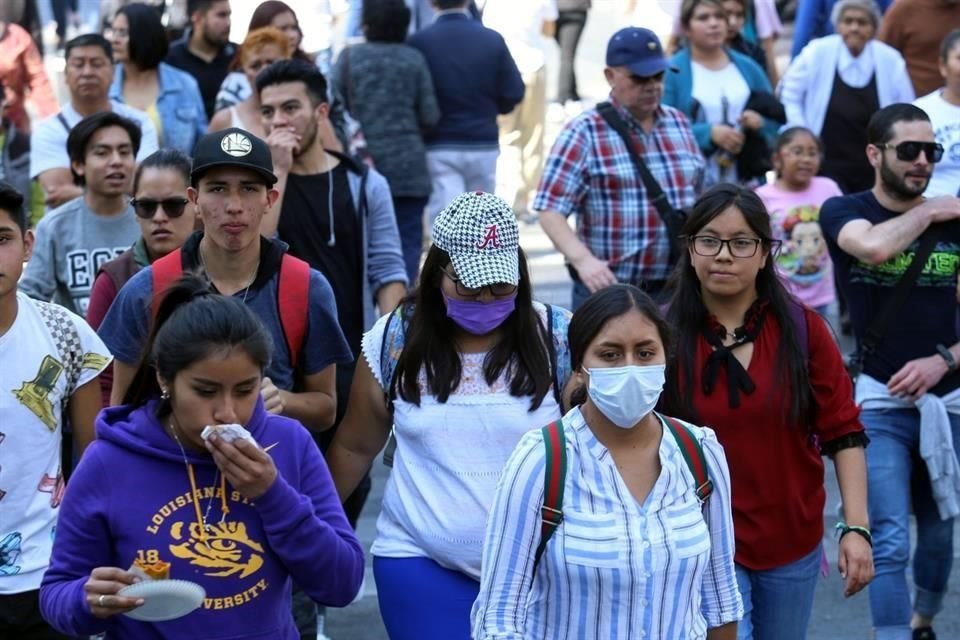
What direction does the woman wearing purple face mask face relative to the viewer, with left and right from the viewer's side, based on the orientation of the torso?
facing the viewer

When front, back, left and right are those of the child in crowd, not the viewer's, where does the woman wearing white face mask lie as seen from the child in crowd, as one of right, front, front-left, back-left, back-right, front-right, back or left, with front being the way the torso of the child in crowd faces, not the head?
front

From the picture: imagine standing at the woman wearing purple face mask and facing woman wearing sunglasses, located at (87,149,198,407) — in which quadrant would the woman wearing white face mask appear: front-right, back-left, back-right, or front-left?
back-left

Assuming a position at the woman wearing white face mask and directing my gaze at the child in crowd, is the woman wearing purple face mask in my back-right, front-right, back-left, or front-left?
front-left

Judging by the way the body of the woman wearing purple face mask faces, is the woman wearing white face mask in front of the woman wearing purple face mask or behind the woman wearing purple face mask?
in front

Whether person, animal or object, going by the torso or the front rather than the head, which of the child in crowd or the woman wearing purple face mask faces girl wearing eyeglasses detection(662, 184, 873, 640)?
the child in crowd

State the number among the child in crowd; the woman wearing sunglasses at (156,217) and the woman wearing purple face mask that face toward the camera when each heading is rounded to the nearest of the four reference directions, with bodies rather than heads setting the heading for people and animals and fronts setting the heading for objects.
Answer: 3

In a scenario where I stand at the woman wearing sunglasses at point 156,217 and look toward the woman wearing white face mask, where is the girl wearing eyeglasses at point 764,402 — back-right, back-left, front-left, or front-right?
front-left

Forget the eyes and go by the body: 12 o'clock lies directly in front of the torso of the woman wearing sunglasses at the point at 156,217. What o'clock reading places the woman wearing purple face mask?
The woman wearing purple face mask is roughly at 11 o'clock from the woman wearing sunglasses.

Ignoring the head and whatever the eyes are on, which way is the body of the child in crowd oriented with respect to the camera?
toward the camera

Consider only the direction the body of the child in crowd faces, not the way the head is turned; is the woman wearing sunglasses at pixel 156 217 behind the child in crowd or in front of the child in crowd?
in front

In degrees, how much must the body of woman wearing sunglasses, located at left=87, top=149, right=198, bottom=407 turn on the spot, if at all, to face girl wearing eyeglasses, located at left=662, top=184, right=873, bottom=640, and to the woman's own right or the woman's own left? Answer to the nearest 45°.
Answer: approximately 45° to the woman's own left

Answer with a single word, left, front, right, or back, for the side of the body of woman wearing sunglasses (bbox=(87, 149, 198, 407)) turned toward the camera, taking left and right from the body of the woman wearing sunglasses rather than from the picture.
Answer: front

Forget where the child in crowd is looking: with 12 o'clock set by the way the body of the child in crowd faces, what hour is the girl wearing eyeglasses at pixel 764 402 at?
The girl wearing eyeglasses is roughly at 12 o'clock from the child in crowd.
